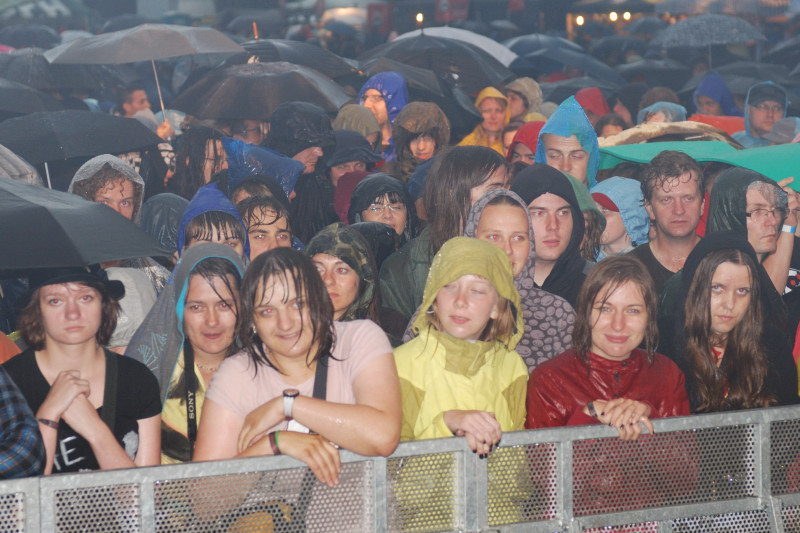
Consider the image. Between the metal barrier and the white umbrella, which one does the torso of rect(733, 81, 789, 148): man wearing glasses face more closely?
the metal barrier

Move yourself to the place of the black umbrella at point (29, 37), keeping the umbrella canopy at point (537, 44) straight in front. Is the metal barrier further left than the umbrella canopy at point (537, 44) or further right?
right

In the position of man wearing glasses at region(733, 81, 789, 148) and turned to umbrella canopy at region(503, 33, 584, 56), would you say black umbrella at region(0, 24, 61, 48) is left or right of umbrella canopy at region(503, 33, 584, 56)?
left

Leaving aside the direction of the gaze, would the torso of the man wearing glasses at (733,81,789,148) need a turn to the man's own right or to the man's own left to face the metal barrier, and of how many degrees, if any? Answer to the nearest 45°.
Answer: approximately 45° to the man's own right

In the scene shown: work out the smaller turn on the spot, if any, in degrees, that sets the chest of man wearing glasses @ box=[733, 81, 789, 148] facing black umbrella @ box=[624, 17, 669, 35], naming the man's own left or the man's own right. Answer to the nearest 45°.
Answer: approximately 135° to the man's own left

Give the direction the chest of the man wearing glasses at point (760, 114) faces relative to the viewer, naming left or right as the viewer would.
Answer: facing the viewer and to the right of the viewer

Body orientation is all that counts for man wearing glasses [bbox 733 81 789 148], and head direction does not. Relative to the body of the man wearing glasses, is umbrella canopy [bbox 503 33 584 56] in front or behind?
behind

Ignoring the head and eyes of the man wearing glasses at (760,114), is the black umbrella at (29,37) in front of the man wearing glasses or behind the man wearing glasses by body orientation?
behind

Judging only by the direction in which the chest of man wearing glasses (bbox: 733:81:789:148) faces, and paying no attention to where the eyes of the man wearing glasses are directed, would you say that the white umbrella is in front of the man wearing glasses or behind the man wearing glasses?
behind

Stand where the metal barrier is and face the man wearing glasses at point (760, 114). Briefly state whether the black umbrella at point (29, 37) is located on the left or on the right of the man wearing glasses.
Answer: left

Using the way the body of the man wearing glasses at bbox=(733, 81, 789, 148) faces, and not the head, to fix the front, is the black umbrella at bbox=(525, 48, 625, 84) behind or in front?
behind
